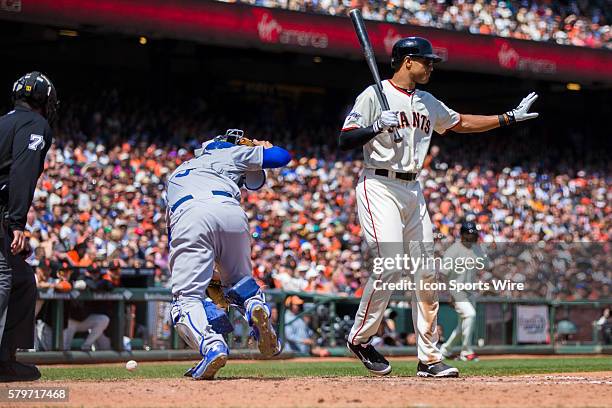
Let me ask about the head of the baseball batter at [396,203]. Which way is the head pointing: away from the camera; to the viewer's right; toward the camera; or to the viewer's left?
to the viewer's right

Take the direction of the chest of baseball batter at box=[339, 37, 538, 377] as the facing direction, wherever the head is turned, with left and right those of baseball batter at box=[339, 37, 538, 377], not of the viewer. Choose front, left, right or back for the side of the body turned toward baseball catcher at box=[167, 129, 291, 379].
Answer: right

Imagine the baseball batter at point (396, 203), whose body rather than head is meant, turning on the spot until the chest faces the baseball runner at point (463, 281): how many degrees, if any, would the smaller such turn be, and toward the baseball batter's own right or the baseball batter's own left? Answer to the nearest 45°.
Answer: approximately 135° to the baseball batter's own left

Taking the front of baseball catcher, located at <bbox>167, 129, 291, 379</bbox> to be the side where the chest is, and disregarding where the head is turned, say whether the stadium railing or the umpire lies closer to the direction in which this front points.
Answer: the stadium railing
